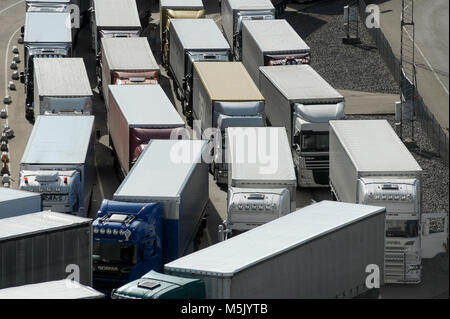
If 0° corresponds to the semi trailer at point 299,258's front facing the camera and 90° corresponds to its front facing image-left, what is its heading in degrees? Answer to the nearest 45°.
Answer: approximately 45°

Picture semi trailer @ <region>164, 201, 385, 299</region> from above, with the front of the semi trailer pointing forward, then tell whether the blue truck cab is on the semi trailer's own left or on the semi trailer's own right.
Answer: on the semi trailer's own right

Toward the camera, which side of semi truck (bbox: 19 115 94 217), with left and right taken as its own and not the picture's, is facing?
front

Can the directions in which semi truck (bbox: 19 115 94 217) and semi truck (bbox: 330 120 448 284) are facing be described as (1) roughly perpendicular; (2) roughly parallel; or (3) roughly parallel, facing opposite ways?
roughly parallel

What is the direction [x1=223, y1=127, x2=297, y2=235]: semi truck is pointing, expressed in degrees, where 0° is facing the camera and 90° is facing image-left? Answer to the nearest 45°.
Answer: approximately 0°

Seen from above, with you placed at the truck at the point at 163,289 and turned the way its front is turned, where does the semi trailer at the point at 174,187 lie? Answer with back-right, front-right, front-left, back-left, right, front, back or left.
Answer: back-right

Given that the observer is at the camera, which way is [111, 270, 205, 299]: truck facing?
facing the viewer and to the left of the viewer

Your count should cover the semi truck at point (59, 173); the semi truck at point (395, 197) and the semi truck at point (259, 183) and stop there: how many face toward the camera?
3

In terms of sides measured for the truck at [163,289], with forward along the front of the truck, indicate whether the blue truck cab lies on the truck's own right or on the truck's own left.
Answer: on the truck's own right

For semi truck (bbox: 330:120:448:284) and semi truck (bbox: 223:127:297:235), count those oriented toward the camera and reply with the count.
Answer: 2

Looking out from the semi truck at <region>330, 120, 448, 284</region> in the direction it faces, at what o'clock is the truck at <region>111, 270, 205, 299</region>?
The truck is roughly at 1 o'clock from the semi truck.

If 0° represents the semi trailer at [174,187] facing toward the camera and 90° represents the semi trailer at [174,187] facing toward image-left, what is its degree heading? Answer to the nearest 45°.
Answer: approximately 45°

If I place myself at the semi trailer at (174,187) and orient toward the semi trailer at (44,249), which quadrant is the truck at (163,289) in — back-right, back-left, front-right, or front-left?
front-left

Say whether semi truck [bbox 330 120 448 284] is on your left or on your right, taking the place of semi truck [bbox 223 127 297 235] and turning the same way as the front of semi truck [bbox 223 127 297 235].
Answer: on your left

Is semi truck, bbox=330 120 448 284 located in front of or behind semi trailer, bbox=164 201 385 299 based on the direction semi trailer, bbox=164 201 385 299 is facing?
behind

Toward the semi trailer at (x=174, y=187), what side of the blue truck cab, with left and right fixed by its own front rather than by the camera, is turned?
back
